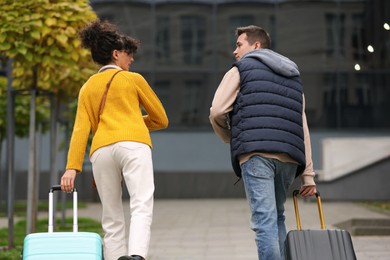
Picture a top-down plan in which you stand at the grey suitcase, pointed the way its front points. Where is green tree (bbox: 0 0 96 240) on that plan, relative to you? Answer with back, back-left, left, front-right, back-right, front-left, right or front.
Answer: back-right

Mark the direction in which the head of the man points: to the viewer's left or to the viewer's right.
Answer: to the viewer's left

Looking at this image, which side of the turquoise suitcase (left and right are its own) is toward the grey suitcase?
left

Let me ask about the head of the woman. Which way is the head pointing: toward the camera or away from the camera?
away from the camera

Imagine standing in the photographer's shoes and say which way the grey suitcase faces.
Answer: facing the viewer

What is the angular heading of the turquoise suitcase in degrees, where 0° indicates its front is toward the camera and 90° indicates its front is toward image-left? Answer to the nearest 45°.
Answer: approximately 0°

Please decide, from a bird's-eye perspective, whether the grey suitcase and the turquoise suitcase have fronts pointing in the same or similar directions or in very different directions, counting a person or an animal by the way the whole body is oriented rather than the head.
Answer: same or similar directions

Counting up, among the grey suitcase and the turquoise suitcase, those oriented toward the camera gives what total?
2
